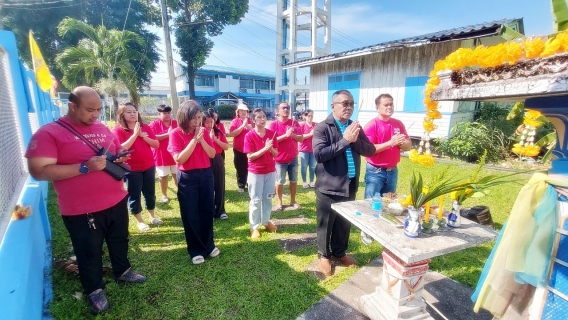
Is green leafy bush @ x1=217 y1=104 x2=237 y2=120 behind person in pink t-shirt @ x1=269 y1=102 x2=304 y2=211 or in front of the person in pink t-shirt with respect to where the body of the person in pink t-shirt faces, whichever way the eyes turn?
behind

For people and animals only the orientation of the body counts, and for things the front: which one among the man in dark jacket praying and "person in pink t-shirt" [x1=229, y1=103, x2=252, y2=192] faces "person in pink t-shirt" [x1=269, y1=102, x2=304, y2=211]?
"person in pink t-shirt" [x1=229, y1=103, x2=252, y2=192]

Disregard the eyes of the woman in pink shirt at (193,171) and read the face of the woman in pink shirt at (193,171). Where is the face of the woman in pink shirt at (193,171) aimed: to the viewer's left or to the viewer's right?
to the viewer's right

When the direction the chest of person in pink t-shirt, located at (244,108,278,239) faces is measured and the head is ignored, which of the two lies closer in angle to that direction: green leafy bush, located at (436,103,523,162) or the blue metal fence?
the green leafy bush

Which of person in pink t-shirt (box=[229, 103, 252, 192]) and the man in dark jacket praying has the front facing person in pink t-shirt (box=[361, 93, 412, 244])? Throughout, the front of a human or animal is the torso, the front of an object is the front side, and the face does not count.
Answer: person in pink t-shirt (box=[229, 103, 252, 192])

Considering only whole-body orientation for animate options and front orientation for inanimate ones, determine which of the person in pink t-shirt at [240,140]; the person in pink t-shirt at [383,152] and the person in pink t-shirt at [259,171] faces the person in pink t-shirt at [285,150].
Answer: the person in pink t-shirt at [240,140]

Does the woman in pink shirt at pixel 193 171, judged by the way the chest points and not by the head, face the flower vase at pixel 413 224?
yes

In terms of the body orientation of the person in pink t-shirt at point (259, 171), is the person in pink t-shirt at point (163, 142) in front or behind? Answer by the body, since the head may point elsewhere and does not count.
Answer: behind

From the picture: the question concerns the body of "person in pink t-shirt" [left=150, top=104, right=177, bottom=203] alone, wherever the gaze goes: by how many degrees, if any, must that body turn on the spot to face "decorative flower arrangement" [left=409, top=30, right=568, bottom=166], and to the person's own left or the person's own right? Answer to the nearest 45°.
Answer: approximately 45° to the person's own right

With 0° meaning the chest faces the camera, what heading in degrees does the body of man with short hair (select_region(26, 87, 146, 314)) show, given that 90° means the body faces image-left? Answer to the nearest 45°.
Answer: approximately 315°

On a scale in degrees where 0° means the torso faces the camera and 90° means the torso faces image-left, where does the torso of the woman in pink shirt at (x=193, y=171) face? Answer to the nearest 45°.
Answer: approximately 315°
